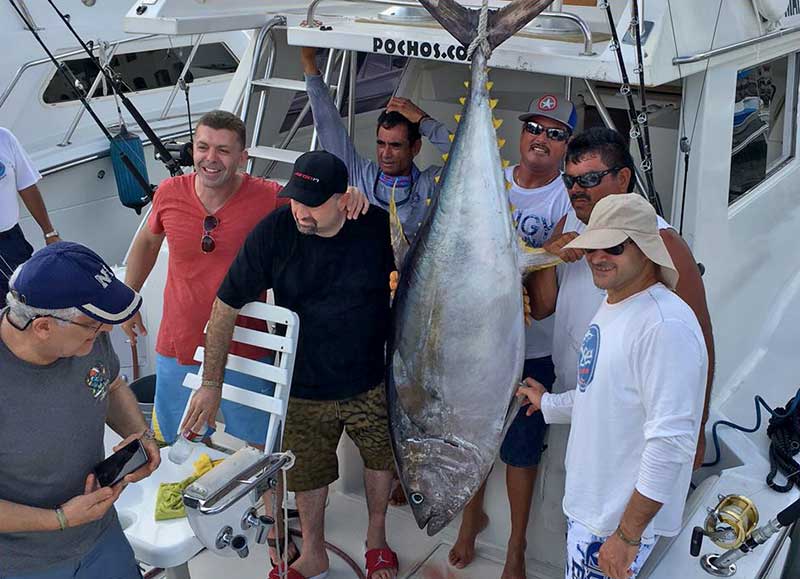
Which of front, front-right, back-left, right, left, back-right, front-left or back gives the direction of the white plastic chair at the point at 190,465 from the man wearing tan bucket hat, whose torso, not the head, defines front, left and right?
front-right

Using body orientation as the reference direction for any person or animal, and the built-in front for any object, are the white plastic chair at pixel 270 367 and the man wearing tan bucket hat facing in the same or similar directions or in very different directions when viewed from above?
same or similar directions

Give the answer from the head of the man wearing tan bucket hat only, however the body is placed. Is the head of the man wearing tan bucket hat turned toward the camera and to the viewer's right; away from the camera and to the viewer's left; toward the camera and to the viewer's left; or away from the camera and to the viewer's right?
toward the camera and to the viewer's left

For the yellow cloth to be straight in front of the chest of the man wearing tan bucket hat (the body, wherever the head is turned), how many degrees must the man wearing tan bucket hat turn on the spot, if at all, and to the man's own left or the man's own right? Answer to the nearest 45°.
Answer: approximately 45° to the man's own right

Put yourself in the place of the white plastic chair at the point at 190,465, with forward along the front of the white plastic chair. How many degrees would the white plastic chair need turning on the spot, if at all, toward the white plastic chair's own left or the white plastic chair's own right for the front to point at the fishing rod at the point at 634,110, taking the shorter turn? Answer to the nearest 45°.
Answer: approximately 135° to the white plastic chair's own left

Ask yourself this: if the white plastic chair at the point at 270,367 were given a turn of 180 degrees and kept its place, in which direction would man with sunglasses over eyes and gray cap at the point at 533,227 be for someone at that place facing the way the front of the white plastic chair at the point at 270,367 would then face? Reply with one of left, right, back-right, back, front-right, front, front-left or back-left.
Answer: front-right

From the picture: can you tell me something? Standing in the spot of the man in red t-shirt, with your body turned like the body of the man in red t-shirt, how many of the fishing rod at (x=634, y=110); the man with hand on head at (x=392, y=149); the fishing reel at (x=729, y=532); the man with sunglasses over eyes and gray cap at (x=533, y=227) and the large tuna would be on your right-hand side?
0

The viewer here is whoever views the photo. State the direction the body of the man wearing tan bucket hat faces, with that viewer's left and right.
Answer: facing the viewer and to the left of the viewer

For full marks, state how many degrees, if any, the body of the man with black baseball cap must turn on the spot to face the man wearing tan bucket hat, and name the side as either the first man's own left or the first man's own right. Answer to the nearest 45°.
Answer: approximately 45° to the first man's own left

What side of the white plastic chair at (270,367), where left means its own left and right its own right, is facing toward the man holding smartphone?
front

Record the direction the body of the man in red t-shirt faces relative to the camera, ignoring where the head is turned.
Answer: toward the camera

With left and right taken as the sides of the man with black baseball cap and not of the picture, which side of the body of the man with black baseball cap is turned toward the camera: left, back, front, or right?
front

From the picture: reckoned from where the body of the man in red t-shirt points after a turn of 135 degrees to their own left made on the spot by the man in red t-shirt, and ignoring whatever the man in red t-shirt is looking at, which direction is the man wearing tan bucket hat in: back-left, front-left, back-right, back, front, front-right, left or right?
right

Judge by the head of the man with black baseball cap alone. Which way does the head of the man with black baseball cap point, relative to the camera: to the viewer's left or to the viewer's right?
to the viewer's left

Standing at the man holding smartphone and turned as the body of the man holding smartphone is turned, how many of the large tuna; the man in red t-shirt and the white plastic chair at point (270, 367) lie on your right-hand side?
0

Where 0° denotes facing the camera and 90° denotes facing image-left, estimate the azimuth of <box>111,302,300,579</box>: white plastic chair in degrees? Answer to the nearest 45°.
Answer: approximately 45°

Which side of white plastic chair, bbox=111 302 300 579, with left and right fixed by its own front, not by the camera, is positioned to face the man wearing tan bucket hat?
left
